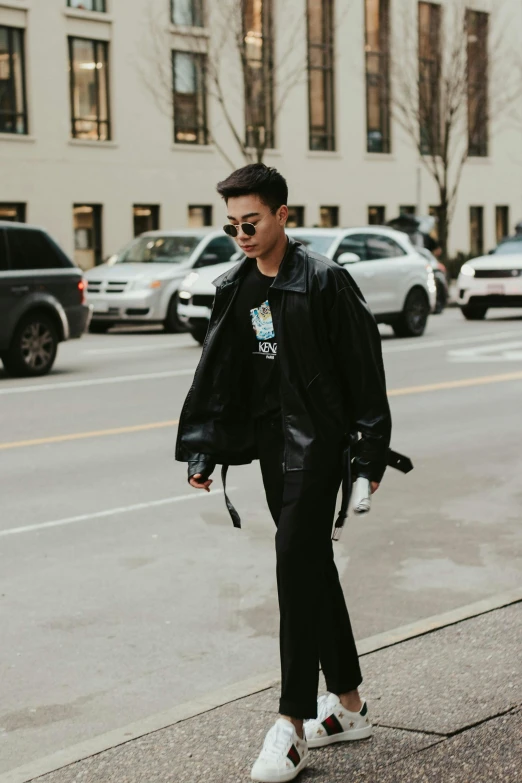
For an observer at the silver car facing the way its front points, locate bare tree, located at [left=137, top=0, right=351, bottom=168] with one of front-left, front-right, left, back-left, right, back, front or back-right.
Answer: back-right

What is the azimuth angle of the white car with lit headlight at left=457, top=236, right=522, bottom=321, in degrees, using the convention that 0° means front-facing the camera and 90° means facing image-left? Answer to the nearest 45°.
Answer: approximately 45°

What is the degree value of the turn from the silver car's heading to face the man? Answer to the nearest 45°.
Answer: approximately 45° to its left

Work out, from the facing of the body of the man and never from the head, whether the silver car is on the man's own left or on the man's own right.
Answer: on the man's own right

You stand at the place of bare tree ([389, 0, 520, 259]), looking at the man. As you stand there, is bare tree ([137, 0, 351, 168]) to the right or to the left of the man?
right

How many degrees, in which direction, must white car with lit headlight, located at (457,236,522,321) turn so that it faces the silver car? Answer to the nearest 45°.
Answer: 0° — it already faces it

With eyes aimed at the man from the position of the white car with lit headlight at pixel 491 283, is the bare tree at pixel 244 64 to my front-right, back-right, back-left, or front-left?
back-right

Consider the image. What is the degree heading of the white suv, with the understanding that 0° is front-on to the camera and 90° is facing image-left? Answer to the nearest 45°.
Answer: approximately 45°

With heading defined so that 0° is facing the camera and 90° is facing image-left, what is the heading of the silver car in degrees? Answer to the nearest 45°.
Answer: approximately 45°

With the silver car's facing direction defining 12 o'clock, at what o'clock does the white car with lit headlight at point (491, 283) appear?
The white car with lit headlight is roughly at 7 o'clock from the silver car.

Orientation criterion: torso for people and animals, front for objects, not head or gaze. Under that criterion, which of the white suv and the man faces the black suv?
the white suv
